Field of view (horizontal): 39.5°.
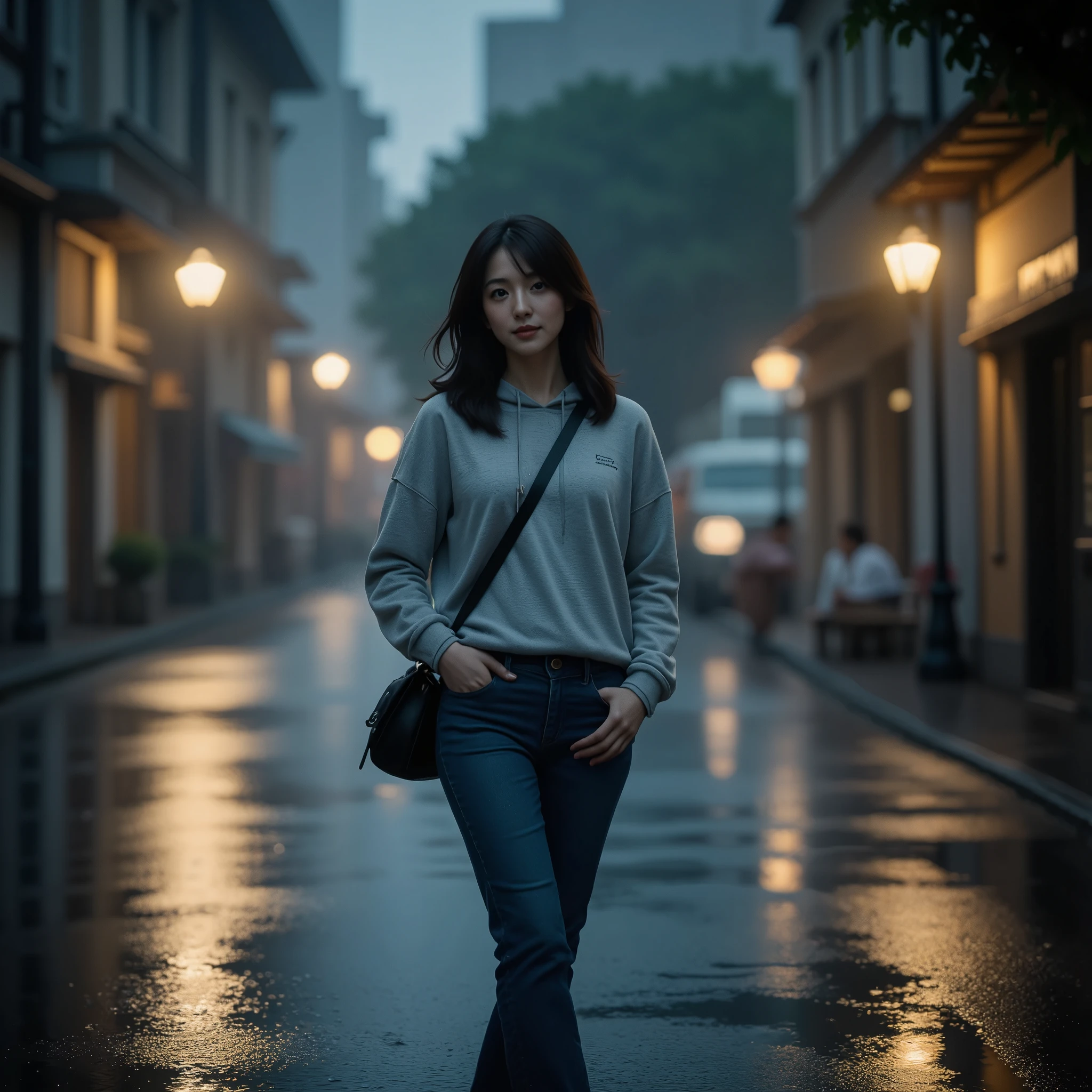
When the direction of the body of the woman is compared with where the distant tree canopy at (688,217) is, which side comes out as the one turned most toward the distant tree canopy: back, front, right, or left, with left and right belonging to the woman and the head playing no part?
back

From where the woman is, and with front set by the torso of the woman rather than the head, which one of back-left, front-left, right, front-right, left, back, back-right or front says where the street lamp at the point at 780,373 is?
back

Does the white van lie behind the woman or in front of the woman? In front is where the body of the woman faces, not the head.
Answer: behind

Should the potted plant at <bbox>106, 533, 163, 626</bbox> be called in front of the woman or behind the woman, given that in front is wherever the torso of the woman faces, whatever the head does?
behind

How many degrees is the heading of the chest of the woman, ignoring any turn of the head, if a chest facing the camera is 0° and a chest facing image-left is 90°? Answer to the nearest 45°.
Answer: approximately 0°

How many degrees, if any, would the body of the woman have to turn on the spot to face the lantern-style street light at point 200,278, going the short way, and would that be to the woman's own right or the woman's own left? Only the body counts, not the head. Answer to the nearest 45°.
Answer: approximately 180°

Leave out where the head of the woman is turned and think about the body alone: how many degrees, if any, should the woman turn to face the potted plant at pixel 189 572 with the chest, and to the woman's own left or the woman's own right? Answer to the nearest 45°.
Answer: approximately 180°

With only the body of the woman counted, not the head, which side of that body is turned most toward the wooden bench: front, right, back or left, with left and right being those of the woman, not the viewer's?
back

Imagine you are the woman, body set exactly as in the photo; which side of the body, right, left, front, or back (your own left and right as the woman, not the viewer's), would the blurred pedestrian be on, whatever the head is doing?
back

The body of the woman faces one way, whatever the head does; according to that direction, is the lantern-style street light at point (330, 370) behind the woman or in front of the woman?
behind

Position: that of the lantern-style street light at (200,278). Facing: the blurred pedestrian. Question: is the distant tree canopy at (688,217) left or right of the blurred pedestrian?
left

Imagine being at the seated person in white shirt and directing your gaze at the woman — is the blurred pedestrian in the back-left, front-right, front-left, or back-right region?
back-right

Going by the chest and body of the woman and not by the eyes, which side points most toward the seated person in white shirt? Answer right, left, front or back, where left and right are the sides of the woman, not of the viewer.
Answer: back

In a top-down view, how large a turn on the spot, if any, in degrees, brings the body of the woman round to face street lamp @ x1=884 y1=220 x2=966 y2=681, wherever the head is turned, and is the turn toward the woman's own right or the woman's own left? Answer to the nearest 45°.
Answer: approximately 180°
